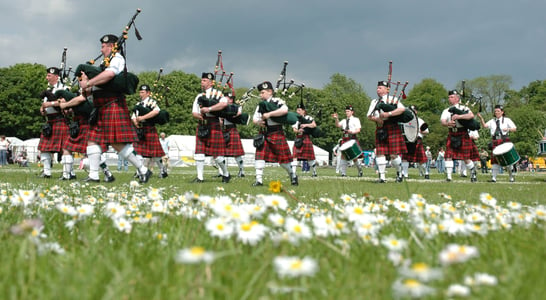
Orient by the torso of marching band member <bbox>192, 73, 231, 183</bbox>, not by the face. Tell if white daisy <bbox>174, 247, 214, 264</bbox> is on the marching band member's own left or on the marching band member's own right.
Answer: on the marching band member's own left

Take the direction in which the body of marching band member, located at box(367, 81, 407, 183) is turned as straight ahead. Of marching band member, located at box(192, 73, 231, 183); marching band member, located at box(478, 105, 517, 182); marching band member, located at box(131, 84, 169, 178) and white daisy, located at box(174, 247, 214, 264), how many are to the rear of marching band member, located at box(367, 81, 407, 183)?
1

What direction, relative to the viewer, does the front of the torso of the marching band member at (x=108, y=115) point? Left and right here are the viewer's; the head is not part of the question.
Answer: facing to the left of the viewer

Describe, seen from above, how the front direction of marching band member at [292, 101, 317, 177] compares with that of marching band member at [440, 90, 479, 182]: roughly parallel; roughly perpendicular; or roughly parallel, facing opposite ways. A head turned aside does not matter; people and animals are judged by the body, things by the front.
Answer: roughly parallel

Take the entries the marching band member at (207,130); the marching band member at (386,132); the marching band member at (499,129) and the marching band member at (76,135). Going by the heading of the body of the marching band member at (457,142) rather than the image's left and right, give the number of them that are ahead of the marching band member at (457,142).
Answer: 3

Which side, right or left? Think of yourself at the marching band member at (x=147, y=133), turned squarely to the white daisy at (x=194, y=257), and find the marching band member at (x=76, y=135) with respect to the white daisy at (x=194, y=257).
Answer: right

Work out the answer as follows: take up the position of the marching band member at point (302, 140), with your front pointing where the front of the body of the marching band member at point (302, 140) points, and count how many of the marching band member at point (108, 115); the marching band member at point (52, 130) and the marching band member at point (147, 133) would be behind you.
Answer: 0

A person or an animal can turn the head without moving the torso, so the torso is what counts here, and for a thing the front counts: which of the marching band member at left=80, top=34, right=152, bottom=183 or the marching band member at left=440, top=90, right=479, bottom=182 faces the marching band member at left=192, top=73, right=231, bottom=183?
the marching band member at left=440, top=90, right=479, bottom=182

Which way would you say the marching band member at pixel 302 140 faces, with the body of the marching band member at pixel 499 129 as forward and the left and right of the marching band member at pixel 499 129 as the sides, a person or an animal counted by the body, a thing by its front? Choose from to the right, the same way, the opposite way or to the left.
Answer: the same way

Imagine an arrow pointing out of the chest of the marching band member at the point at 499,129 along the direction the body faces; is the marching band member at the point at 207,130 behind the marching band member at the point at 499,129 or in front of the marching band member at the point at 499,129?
in front

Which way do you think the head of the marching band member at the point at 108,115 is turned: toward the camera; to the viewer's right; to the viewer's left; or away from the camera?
to the viewer's left

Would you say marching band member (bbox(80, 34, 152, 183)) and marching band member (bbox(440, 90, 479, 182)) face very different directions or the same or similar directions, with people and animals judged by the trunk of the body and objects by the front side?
same or similar directions

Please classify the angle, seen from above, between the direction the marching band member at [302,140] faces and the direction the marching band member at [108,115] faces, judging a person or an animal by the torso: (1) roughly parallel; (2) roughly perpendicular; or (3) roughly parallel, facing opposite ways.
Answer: roughly parallel

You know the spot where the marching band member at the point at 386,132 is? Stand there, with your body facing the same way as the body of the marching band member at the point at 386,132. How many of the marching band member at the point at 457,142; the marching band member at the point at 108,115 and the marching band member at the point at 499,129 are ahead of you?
1

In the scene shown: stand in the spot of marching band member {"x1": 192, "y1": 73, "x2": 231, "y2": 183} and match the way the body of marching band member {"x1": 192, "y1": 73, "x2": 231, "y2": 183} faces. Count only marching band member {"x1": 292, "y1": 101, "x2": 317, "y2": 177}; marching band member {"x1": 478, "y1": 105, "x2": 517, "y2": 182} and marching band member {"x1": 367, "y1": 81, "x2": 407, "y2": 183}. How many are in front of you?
0

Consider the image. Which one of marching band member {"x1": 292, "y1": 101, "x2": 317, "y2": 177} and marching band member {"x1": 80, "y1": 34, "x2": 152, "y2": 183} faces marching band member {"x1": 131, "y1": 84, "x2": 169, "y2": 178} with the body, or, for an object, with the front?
marching band member {"x1": 292, "y1": 101, "x2": 317, "y2": 177}

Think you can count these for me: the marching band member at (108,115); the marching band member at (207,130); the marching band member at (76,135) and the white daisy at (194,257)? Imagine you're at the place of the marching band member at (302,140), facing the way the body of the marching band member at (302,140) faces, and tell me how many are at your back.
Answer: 0

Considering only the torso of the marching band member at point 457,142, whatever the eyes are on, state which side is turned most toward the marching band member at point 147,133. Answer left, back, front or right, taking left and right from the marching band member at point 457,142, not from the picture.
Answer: front

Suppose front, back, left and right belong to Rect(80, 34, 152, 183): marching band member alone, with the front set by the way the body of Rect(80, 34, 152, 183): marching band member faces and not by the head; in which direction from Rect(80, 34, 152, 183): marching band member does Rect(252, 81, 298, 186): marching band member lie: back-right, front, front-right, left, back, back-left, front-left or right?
back
